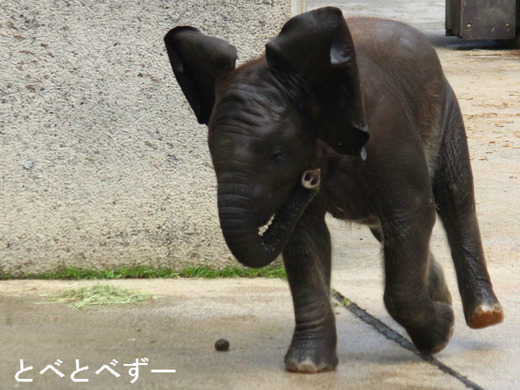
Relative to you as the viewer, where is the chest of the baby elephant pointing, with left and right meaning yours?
facing the viewer and to the left of the viewer

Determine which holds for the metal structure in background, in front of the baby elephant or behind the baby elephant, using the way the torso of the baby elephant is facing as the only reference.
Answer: behind
